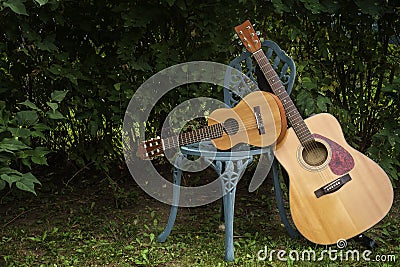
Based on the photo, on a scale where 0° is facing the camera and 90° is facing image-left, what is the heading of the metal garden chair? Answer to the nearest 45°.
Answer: approximately 45°

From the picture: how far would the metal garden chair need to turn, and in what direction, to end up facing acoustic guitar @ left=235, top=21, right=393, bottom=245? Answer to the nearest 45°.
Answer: approximately 135° to its left
